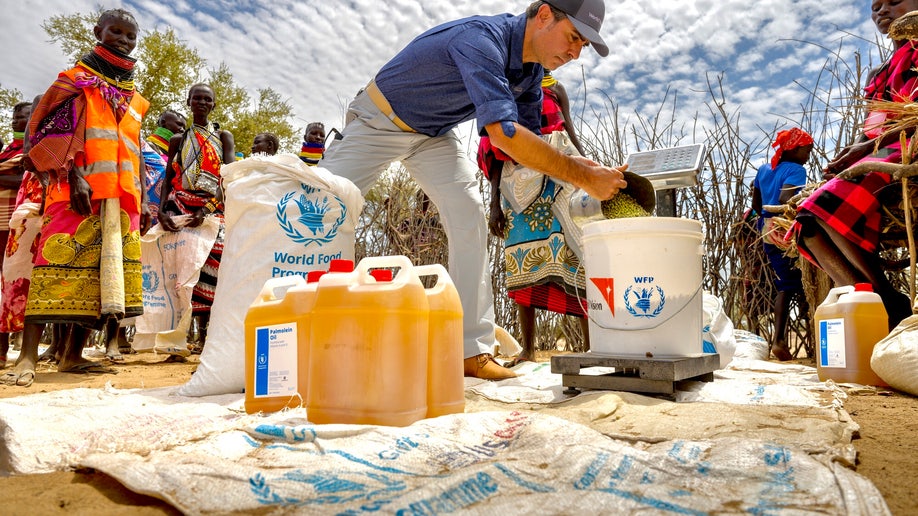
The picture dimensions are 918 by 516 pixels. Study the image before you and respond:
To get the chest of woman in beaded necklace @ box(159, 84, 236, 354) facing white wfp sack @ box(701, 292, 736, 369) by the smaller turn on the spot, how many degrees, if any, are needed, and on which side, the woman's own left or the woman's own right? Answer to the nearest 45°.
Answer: approximately 45° to the woman's own left

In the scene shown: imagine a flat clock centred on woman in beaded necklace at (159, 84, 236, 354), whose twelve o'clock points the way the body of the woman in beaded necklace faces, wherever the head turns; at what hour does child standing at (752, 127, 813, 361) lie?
The child standing is roughly at 10 o'clock from the woman in beaded necklace.

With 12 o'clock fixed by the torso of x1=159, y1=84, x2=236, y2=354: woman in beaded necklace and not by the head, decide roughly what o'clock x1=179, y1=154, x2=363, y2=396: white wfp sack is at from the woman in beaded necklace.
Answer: The white wfp sack is roughly at 12 o'clock from the woman in beaded necklace.

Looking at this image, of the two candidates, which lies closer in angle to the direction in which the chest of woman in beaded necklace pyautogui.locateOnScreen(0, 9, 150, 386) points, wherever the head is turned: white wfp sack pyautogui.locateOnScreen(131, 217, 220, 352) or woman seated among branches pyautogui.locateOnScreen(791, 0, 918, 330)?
the woman seated among branches

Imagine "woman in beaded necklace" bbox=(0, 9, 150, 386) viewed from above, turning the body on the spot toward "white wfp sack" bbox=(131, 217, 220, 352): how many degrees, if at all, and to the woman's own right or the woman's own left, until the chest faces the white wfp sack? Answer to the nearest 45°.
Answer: approximately 90° to the woman's own left

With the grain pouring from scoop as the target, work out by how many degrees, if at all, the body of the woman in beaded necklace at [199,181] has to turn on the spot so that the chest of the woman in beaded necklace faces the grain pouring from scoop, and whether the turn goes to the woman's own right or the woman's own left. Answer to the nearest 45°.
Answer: approximately 45° to the woman's own left

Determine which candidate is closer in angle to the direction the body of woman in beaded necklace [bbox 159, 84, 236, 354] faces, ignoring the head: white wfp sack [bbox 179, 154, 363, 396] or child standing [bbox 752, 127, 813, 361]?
the white wfp sack

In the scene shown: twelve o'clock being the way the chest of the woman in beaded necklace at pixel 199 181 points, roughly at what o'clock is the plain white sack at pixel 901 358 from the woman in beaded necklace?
The plain white sack is roughly at 11 o'clock from the woman in beaded necklace.

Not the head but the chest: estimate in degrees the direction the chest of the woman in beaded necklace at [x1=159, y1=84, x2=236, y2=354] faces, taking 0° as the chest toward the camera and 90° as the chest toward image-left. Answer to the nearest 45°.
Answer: approximately 0°

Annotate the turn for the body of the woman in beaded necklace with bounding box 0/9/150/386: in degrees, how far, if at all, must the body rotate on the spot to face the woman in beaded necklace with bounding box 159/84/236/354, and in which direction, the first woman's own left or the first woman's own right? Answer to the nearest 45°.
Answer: approximately 90° to the first woman's own left
